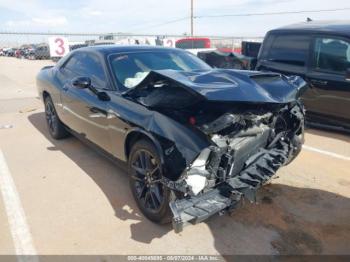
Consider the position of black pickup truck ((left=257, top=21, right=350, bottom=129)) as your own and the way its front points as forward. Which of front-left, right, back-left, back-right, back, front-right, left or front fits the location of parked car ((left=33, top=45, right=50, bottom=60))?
back

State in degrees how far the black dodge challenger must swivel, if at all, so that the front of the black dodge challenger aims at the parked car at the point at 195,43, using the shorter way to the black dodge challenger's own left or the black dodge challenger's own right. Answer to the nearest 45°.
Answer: approximately 135° to the black dodge challenger's own left

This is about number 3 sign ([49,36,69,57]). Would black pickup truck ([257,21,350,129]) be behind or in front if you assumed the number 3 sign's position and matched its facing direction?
in front

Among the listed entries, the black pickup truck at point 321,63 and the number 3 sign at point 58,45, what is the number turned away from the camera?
0

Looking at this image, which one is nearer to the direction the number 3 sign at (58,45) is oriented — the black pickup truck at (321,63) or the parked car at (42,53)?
the black pickup truck

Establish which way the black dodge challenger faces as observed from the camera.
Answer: facing the viewer and to the right of the viewer

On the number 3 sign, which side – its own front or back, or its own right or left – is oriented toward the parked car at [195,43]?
left
